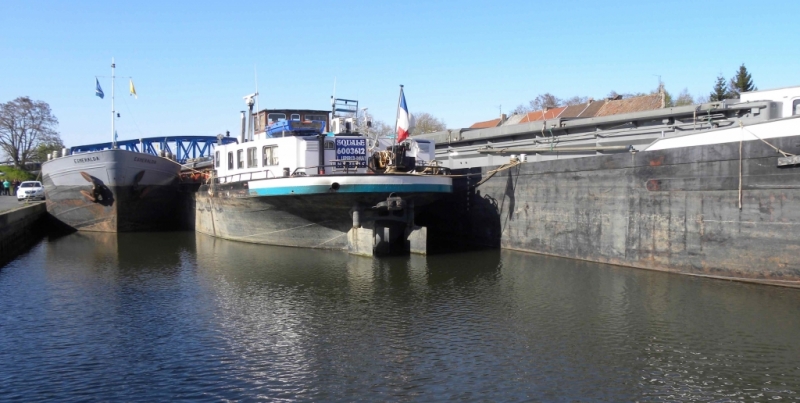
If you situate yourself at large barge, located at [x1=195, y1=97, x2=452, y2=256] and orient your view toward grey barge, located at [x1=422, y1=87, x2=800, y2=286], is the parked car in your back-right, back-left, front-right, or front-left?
back-left

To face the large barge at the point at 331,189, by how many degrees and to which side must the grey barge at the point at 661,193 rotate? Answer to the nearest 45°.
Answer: approximately 45° to its left

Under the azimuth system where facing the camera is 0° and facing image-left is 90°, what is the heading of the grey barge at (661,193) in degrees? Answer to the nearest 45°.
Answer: approximately 135°

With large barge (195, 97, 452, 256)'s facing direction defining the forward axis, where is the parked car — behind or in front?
in front

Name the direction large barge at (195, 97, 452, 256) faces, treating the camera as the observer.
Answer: facing away from the viewer and to the left of the viewer

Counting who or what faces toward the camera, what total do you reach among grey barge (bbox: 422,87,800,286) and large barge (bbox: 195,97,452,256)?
0

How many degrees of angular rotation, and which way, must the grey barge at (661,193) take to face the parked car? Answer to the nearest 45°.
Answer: approximately 45° to its left
